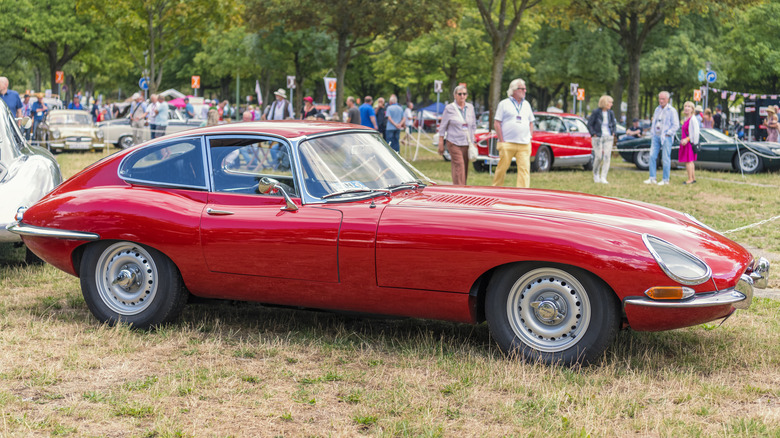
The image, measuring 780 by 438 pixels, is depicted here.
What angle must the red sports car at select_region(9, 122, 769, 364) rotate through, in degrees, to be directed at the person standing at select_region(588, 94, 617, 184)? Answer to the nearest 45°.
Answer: approximately 90° to its left

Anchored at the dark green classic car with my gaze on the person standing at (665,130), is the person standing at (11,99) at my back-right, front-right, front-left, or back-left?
front-right

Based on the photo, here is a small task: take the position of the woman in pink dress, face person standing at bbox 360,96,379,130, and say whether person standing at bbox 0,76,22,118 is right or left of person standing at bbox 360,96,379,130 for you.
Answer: left

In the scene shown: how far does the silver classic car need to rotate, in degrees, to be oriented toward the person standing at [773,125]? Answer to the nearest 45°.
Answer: approximately 180°

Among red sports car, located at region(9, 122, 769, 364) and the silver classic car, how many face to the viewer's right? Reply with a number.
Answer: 1

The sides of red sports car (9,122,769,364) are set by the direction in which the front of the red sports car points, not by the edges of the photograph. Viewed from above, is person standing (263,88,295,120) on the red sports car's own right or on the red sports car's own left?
on the red sports car's own left

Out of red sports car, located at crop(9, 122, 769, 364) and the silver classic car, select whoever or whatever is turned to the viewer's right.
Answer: the red sports car

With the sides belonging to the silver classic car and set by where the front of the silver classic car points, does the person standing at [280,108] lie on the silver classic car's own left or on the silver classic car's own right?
on the silver classic car's own left

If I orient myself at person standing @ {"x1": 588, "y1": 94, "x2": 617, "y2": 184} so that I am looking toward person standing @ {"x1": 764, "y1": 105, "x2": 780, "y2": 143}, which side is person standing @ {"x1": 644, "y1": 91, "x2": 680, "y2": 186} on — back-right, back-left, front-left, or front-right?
front-right

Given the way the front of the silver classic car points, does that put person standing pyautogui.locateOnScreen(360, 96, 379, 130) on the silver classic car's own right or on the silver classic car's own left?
on the silver classic car's own left

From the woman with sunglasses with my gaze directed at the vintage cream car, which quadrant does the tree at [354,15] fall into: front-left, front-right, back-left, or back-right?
front-right

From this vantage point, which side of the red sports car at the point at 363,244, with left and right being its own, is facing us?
right

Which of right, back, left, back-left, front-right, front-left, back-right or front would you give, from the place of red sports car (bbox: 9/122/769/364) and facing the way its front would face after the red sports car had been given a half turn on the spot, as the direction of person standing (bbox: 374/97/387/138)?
right

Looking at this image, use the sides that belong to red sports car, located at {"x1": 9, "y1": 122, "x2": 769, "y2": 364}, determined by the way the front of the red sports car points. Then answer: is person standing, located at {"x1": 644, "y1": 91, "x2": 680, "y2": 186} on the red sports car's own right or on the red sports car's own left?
on the red sports car's own left

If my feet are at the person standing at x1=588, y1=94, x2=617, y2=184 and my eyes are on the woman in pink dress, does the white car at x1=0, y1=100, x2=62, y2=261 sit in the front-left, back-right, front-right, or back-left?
back-right

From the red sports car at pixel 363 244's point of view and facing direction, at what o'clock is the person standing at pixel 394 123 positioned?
The person standing is roughly at 9 o'clock from the red sports car.
